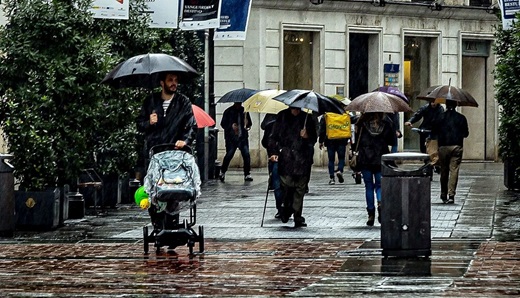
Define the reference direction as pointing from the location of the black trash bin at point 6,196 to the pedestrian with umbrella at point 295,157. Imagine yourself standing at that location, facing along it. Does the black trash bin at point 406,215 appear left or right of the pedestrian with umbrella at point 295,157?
right

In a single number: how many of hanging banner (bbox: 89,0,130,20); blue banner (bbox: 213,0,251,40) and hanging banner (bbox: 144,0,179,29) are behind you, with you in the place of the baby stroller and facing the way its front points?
3

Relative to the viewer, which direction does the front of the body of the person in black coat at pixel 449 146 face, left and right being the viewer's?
facing away from the viewer

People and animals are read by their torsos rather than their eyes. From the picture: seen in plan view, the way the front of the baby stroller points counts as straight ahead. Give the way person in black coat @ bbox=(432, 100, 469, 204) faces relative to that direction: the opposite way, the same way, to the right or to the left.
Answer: the opposite way
